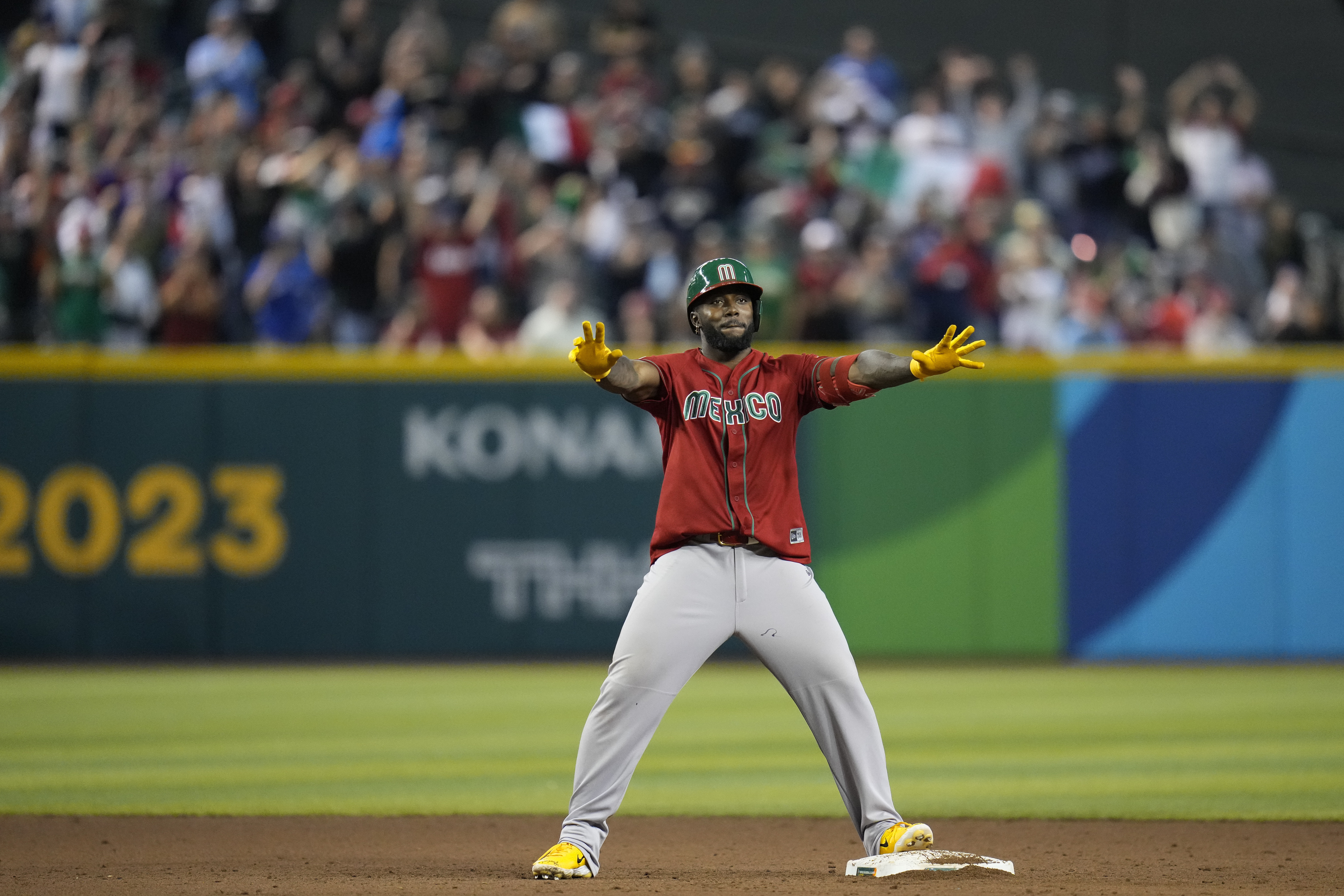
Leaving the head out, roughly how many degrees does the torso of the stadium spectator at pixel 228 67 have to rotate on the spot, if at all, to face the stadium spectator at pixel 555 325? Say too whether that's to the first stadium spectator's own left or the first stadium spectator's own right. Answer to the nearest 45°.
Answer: approximately 45° to the first stadium spectator's own left

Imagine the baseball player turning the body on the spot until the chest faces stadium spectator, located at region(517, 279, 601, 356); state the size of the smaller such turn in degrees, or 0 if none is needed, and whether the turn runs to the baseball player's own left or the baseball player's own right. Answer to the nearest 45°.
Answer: approximately 180°

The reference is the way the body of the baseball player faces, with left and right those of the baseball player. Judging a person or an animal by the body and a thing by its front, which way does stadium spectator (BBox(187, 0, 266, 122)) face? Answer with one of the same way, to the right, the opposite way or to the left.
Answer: the same way

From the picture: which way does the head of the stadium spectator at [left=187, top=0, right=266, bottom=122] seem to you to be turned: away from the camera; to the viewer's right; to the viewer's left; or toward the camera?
toward the camera

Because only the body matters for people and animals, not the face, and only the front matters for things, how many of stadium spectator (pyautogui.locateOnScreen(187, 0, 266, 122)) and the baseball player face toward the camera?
2

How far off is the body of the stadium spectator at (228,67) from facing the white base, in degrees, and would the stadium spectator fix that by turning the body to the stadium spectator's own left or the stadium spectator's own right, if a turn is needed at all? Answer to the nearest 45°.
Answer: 0° — they already face it

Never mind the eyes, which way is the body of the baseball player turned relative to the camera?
toward the camera

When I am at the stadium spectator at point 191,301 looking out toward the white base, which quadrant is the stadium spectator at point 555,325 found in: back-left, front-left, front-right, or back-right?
front-left

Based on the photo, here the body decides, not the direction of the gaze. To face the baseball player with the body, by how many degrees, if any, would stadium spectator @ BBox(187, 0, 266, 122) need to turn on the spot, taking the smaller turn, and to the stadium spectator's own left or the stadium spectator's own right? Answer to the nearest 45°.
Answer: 0° — they already face them
